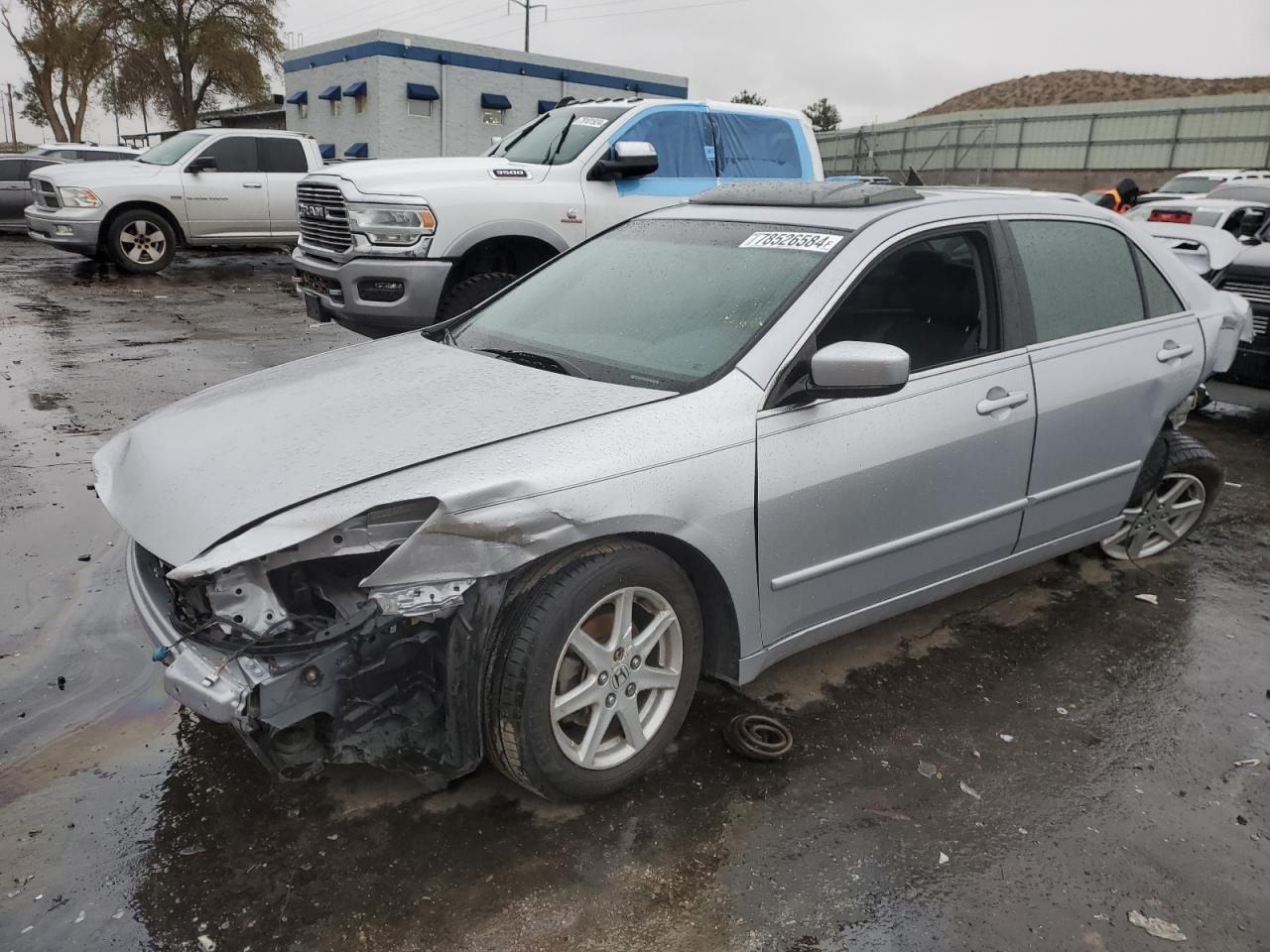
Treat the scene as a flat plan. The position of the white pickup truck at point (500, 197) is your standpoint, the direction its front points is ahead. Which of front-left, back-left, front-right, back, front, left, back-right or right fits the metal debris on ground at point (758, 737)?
front-left

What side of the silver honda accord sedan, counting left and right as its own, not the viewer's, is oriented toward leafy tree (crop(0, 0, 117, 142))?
right

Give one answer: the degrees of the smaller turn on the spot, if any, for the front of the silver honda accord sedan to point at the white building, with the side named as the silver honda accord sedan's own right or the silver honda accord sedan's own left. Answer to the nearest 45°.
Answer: approximately 135° to the silver honda accord sedan's own right

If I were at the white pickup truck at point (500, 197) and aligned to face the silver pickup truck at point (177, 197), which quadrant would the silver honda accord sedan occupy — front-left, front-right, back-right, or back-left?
back-left

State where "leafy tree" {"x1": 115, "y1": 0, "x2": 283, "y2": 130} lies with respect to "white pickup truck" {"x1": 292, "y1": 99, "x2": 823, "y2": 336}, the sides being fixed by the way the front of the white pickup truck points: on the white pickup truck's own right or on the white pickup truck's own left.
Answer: on the white pickup truck's own right

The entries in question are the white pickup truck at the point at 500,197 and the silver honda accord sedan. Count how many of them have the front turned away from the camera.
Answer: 0

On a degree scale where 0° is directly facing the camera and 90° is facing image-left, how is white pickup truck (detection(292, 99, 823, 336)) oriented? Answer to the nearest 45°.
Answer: approximately 45°

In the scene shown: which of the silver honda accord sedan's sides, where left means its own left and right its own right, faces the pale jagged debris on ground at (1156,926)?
left

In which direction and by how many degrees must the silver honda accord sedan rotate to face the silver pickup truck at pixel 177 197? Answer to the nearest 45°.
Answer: approximately 90° to its right

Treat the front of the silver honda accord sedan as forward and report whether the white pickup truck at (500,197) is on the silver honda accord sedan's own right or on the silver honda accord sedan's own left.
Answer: on the silver honda accord sedan's own right

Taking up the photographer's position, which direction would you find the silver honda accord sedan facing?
facing the viewer and to the left of the viewer

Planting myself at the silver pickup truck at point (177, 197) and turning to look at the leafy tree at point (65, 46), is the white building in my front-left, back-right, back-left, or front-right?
front-right

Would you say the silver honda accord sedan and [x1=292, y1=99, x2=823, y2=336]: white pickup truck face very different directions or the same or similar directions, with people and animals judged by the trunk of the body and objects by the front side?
same or similar directions
